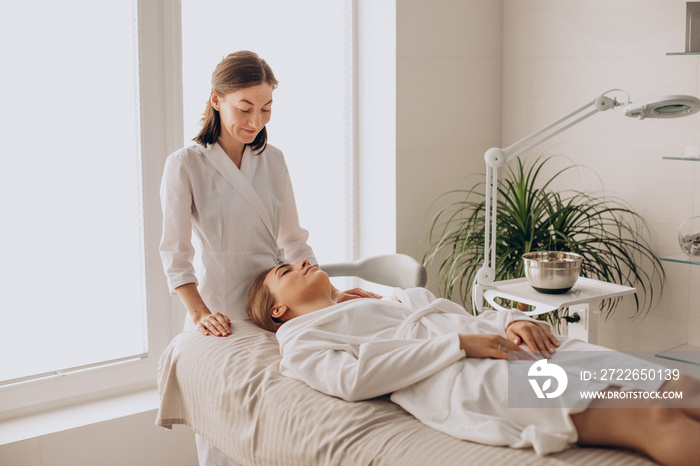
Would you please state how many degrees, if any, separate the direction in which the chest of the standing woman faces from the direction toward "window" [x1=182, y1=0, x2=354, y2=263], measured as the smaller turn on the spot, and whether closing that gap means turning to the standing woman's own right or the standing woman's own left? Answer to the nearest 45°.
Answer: approximately 135° to the standing woman's own left

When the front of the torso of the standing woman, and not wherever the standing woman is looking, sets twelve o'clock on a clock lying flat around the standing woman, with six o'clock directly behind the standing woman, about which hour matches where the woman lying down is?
The woman lying down is roughly at 12 o'clock from the standing woman.

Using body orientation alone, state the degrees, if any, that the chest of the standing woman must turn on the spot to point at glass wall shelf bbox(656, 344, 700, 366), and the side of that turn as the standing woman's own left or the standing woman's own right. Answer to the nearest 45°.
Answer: approximately 45° to the standing woman's own left

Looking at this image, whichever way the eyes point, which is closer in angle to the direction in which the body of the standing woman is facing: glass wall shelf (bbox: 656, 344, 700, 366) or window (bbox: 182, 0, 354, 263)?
the glass wall shelf

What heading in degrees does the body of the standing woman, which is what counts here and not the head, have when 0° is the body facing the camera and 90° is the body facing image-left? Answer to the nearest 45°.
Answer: approximately 315°

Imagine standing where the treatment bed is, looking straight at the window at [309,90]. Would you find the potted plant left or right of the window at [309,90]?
right

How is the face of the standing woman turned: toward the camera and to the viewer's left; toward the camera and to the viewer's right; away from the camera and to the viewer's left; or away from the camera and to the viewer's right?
toward the camera and to the viewer's right

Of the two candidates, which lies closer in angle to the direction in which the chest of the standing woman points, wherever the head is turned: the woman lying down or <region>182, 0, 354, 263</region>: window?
the woman lying down
